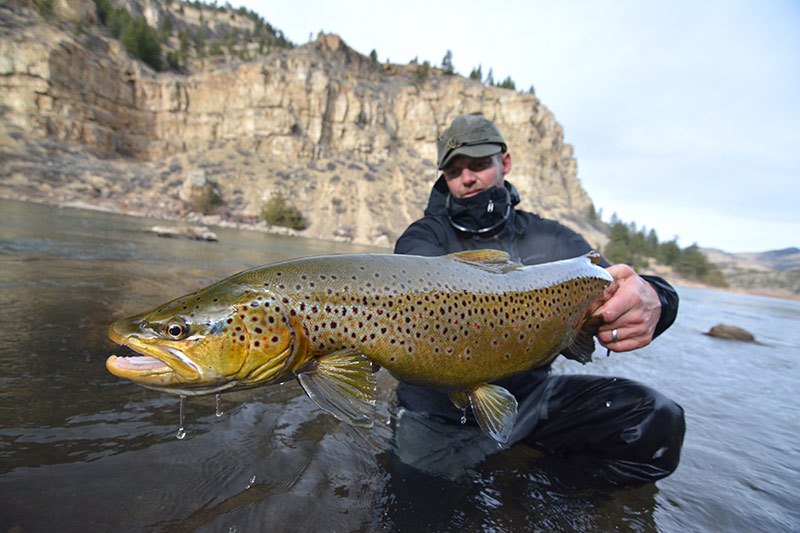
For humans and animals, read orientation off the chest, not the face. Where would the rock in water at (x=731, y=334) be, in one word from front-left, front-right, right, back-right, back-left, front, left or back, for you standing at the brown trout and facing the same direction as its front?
back-right

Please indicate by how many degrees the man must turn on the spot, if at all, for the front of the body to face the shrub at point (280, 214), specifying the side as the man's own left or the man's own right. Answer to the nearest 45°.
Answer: approximately 135° to the man's own right

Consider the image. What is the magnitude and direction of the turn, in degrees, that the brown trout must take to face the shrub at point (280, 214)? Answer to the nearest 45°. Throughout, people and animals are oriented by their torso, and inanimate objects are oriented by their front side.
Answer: approximately 90° to its right

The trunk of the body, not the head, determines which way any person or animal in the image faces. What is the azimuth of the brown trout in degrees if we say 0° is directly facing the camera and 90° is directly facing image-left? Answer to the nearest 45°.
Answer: approximately 90°

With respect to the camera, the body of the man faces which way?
toward the camera

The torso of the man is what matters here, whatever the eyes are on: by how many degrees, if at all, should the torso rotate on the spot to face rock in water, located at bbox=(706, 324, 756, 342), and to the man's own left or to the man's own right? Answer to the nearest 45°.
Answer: approximately 135° to the man's own left

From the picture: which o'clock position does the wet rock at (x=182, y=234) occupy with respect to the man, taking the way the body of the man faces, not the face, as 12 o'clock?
The wet rock is roughly at 4 o'clock from the man.

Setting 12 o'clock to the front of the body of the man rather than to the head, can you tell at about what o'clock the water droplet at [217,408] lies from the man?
The water droplet is roughly at 2 o'clock from the man.

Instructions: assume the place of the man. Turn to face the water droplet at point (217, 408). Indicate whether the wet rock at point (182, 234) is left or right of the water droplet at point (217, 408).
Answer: right
